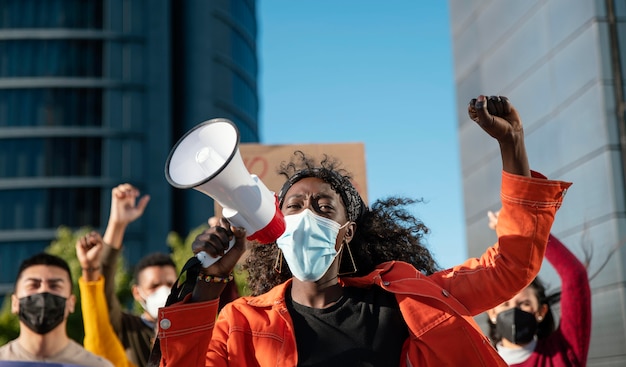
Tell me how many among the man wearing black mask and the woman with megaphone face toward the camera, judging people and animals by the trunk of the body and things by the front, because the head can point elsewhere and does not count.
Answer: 2

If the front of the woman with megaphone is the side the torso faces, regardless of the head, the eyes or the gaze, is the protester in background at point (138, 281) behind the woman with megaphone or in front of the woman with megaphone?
behind

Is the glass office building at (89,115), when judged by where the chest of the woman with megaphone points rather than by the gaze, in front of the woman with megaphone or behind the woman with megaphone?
behind

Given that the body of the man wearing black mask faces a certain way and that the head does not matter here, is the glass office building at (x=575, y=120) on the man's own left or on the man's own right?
on the man's own left

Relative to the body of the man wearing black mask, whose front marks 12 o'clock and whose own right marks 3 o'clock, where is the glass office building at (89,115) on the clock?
The glass office building is roughly at 6 o'clock from the man wearing black mask.

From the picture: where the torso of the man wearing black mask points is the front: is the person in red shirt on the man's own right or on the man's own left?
on the man's own left

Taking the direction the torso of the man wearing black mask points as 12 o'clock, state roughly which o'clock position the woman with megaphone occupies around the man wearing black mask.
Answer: The woman with megaphone is roughly at 11 o'clock from the man wearing black mask.
